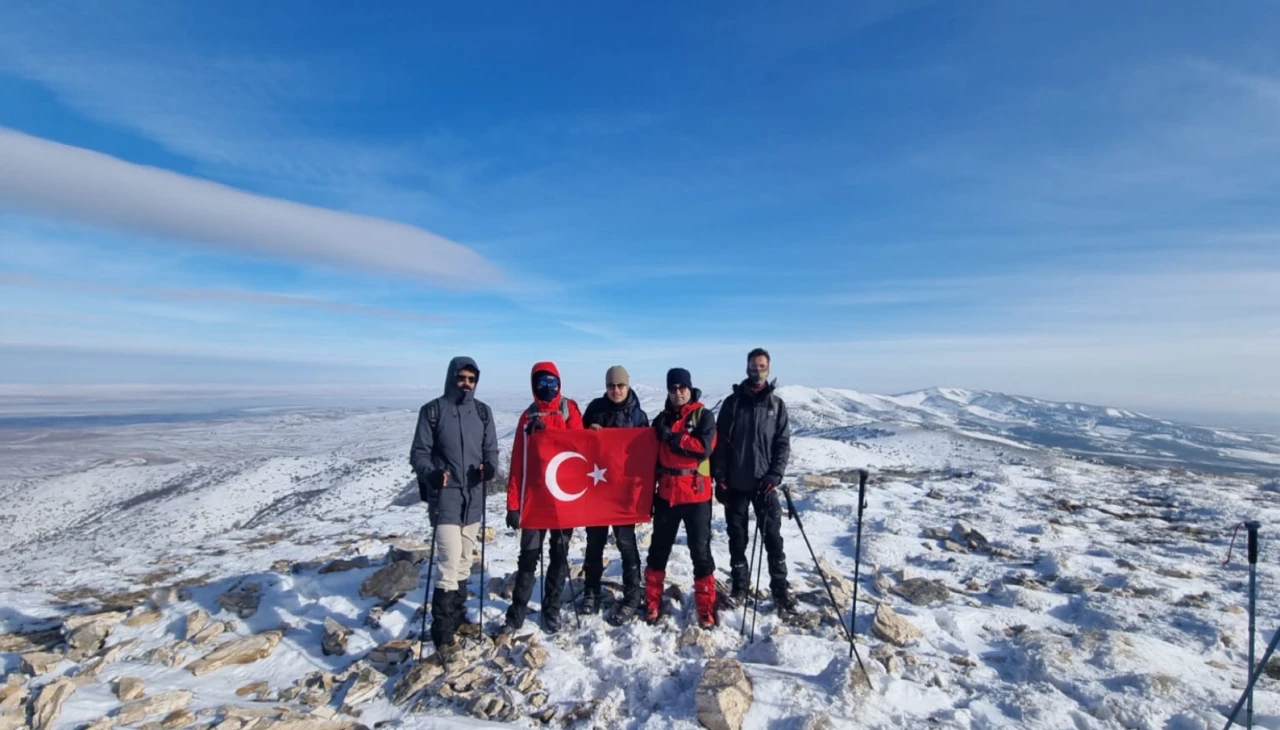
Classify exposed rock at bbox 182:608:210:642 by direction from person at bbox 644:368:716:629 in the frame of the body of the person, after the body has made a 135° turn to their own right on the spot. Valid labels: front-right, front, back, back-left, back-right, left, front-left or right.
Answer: front-left

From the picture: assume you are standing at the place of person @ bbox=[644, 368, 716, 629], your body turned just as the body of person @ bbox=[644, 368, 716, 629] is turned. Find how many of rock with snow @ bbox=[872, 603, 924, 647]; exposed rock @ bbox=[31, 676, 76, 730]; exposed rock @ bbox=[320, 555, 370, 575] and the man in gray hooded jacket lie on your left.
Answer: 1

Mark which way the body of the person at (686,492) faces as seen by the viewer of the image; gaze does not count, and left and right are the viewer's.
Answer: facing the viewer

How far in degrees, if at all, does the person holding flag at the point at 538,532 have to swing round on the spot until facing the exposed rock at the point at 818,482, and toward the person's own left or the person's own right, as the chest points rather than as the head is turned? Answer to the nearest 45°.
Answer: approximately 135° to the person's own left

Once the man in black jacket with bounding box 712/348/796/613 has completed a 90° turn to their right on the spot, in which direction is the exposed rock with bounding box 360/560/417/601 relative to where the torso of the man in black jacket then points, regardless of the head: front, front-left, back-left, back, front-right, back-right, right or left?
front

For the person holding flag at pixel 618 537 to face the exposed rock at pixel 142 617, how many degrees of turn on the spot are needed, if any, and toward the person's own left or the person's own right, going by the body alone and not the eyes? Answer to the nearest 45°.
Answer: approximately 90° to the person's own right

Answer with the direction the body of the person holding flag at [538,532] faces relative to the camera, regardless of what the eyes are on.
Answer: toward the camera

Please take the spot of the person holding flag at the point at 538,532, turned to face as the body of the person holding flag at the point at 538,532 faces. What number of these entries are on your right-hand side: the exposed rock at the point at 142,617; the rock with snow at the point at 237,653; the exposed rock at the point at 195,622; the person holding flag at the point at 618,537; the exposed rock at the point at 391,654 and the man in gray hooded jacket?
5

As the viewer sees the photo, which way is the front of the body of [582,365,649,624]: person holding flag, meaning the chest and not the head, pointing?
toward the camera

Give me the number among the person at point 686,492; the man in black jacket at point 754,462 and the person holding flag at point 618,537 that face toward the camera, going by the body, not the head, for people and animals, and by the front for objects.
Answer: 3
